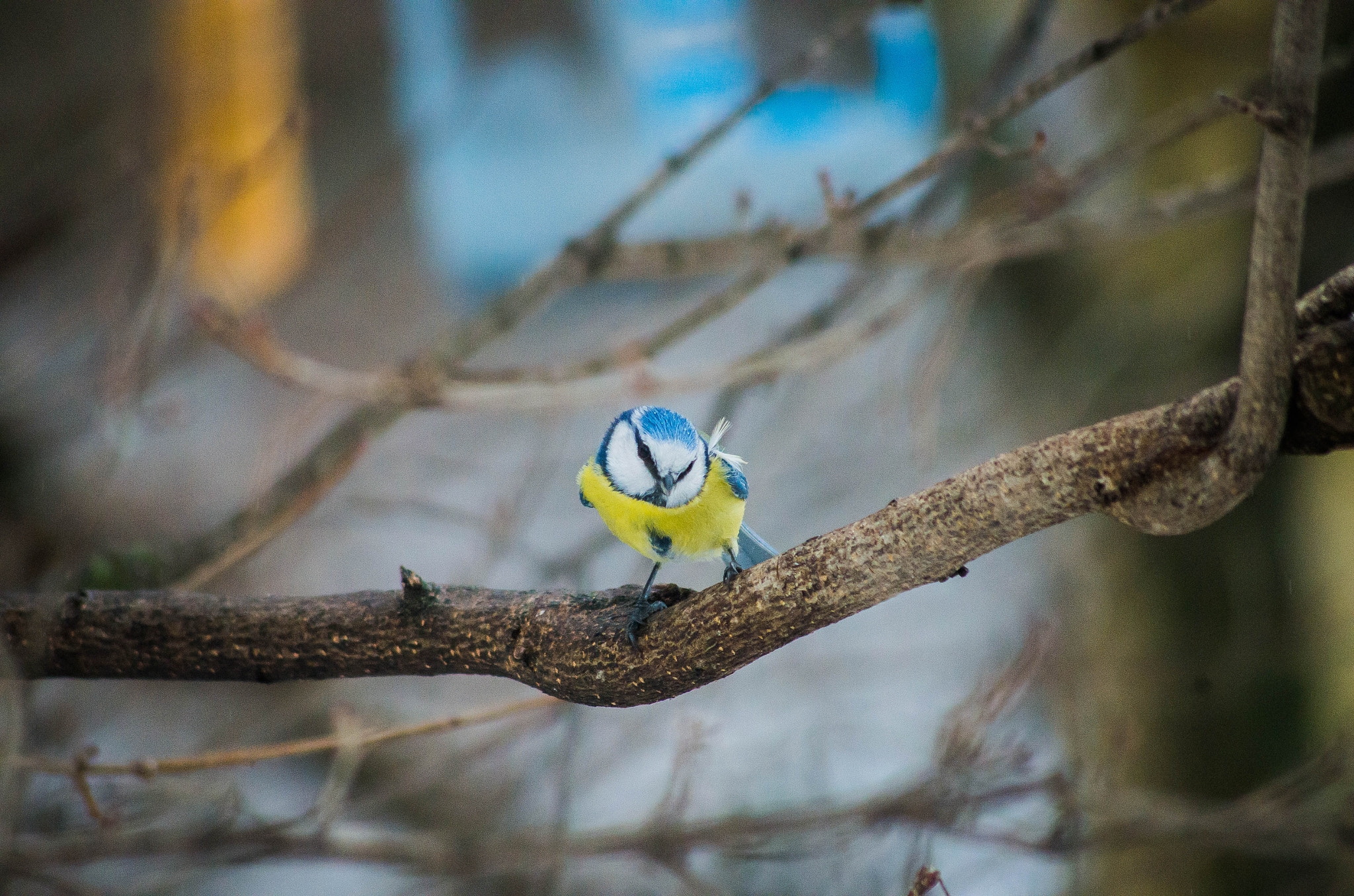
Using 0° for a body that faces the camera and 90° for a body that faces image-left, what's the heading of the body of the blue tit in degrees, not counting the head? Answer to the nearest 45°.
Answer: approximately 0°
